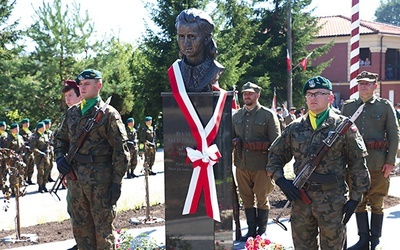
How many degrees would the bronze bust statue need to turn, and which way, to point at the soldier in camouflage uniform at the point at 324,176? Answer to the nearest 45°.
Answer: approximately 90° to its left

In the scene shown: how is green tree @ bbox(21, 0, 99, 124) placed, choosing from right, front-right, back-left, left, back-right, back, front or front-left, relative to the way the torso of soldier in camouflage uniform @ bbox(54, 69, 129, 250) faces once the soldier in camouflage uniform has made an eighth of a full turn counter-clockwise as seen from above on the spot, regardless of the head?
back

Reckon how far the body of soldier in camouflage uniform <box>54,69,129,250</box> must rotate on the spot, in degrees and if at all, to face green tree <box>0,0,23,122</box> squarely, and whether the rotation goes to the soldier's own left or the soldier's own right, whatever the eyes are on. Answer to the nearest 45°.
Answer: approximately 135° to the soldier's own right

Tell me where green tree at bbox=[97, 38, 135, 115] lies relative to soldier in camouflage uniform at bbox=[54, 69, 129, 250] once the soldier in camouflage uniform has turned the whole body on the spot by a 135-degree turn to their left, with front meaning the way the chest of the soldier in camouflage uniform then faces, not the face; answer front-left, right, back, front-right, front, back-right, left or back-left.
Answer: left

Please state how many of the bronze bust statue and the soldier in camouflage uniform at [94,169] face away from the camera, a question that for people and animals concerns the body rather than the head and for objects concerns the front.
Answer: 0

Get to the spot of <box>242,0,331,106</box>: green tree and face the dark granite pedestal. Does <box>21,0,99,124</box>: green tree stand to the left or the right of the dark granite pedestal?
right

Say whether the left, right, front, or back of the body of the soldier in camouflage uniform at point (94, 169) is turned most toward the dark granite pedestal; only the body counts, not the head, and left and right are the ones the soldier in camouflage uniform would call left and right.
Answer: left

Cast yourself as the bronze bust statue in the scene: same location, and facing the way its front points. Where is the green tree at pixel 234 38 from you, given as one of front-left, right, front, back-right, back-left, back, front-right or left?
back-right
